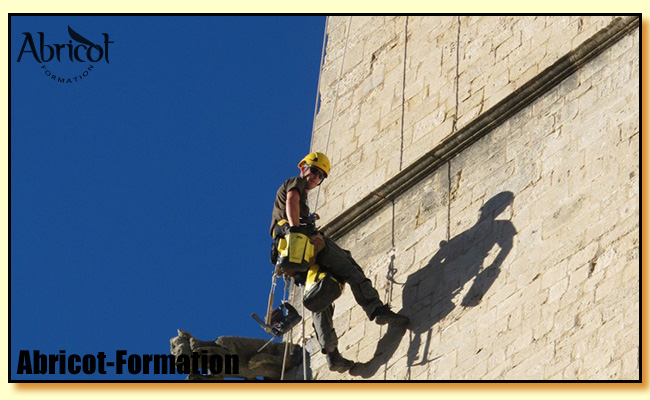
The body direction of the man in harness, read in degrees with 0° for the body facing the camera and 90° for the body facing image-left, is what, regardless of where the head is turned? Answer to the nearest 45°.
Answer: approximately 270°
